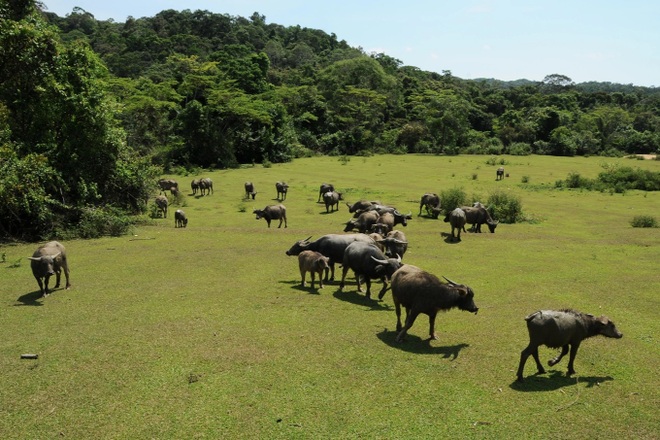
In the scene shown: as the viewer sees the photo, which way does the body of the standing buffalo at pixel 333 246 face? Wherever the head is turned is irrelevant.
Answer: to the viewer's left

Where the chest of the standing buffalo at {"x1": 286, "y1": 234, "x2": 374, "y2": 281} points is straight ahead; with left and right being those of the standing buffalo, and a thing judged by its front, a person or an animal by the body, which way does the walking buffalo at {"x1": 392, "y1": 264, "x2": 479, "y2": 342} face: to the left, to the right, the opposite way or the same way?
the opposite way

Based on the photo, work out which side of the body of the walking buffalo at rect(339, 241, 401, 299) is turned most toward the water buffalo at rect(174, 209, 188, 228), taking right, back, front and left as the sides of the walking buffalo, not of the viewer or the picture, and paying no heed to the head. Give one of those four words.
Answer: back

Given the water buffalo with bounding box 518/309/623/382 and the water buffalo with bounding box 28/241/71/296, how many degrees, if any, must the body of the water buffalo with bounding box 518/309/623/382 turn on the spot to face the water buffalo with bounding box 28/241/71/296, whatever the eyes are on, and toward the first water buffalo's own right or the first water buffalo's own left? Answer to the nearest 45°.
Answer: approximately 180°

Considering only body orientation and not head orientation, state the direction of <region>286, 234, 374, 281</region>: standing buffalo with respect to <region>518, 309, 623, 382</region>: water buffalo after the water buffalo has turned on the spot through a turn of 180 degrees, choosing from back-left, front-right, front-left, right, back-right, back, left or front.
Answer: front-right

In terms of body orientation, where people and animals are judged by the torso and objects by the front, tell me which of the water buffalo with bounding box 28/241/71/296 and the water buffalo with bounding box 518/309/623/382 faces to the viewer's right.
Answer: the water buffalo with bounding box 518/309/623/382

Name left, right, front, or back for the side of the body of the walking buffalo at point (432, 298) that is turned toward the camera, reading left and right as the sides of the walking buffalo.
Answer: right

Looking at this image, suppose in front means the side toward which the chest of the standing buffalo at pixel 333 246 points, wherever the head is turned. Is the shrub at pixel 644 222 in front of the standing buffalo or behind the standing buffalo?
behind

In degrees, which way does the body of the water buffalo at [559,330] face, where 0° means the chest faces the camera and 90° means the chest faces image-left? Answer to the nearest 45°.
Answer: approximately 270°

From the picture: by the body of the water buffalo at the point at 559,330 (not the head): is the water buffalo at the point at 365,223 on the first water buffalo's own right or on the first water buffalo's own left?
on the first water buffalo's own left

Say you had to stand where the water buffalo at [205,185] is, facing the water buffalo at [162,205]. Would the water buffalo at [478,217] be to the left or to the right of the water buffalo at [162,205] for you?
left

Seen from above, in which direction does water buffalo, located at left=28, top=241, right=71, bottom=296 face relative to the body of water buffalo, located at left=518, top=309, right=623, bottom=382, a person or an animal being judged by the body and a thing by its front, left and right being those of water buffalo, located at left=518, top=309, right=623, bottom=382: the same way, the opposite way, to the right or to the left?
to the right

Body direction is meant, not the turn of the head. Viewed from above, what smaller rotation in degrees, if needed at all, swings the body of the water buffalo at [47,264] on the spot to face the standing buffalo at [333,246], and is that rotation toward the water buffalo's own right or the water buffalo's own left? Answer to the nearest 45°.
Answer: approximately 135° to the water buffalo's own left
